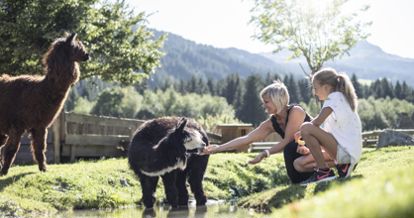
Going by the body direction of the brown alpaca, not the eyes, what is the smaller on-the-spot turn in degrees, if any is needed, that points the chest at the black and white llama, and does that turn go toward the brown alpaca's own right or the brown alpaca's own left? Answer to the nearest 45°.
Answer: approximately 45° to the brown alpaca's own right

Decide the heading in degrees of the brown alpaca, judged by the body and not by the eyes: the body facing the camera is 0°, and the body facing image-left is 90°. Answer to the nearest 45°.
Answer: approximately 270°

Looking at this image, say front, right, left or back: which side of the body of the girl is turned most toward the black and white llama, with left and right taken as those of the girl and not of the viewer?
front

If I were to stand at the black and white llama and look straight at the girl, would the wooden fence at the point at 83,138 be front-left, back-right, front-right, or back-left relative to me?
back-left

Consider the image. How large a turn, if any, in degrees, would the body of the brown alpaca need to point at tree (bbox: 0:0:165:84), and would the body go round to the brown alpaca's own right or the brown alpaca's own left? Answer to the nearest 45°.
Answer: approximately 90° to the brown alpaca's own left

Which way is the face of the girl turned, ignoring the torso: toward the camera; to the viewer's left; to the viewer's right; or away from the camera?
to the viewer's left

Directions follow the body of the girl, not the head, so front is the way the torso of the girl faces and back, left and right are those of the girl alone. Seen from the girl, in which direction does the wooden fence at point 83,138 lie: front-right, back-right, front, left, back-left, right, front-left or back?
front-right

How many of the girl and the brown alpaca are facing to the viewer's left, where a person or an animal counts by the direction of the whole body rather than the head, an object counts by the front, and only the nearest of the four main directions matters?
1

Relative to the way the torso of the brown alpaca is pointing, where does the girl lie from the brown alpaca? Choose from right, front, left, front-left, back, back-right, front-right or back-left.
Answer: front-right

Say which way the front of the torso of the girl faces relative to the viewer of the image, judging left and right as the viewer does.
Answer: facing to the left of the viewer
